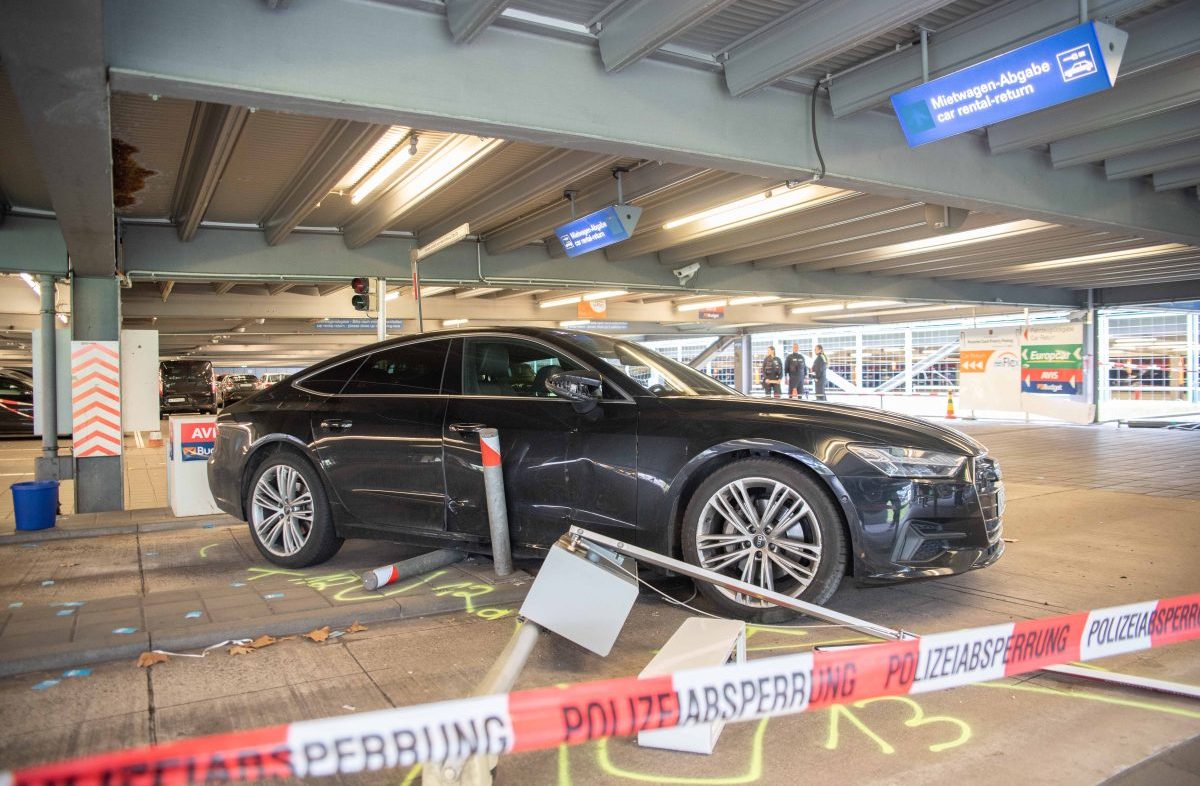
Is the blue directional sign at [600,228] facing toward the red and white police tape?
yes

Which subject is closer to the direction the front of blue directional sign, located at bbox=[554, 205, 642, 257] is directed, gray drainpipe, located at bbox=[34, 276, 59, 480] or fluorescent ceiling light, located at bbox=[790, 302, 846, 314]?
the gray drainpipe

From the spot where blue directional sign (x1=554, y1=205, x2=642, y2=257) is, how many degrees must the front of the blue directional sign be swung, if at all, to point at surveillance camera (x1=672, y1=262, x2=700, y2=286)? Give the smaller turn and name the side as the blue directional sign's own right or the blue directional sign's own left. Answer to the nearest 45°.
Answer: approximately 180°

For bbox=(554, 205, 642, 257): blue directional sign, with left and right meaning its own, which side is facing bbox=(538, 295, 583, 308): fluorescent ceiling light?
back

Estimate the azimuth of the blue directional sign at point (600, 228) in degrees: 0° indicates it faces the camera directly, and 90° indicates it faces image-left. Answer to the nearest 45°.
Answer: approximately 0°

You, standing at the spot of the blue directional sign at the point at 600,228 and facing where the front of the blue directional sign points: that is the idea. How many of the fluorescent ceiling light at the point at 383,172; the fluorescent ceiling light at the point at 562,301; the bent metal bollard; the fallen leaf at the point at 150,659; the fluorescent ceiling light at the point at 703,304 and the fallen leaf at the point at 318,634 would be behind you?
2

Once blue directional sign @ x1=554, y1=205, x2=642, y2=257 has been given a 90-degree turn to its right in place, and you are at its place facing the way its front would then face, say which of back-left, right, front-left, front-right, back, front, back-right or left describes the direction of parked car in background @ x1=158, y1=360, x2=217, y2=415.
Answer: front-right

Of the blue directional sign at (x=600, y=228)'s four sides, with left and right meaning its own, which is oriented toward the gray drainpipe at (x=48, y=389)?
right

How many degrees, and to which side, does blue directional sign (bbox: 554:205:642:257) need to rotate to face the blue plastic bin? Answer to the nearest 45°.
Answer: approximately 45° to its right

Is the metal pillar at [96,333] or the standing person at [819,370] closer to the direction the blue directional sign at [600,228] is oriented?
the metal pillar

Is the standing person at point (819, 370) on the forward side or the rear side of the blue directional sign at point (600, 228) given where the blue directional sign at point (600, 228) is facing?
on the rear side

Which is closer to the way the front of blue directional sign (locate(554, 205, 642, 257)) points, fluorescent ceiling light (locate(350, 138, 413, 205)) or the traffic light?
the fluorescent ceiling light

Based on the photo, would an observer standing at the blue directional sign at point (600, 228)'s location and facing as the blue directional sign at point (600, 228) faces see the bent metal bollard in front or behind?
in front
